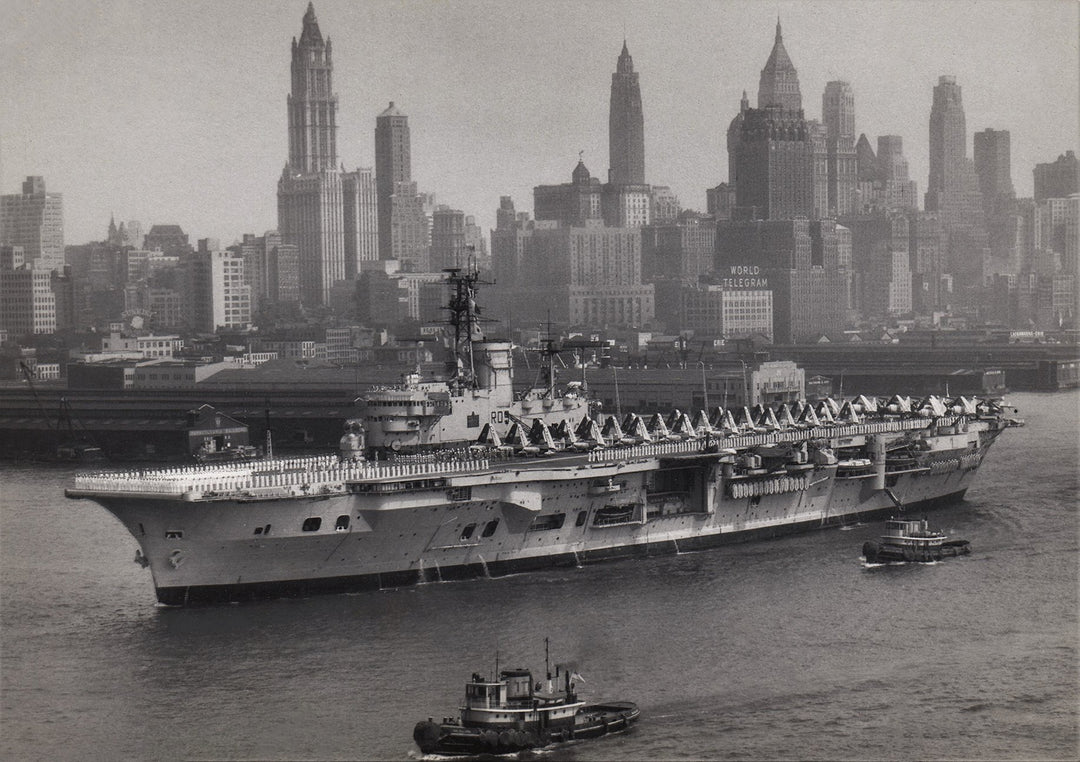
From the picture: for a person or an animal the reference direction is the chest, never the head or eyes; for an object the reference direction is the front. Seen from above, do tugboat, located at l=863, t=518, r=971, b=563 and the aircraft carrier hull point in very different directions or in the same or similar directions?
same or similar directions

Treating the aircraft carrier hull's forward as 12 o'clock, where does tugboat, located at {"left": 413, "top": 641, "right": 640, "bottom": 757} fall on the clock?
The tugboat is roughly at 10 o'clock from the aircraft carrier hull.

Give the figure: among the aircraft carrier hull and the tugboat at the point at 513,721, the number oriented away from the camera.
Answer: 0

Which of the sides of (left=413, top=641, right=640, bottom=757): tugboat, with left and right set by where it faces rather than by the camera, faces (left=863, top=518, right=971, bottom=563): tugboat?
back

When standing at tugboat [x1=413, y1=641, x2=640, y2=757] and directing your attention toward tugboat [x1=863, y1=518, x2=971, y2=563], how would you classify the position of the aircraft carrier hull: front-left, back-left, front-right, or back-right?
front-left

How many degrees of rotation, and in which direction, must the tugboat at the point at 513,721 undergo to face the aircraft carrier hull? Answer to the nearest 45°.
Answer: approximately 135° to its right

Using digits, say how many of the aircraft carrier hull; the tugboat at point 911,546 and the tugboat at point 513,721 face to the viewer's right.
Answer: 0

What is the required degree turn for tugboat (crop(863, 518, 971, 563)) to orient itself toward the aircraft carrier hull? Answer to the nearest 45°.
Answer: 0° — it already faces it

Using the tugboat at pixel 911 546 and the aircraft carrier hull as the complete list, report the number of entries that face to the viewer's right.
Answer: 0

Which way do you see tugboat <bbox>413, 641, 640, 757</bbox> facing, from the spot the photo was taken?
facing the viewer and to the left of the viewer

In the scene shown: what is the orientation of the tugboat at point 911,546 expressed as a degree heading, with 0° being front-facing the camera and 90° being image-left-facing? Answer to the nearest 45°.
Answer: approximately 45°

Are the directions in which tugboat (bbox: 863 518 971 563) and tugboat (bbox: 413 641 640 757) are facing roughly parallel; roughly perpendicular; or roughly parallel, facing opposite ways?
roughly parallel
